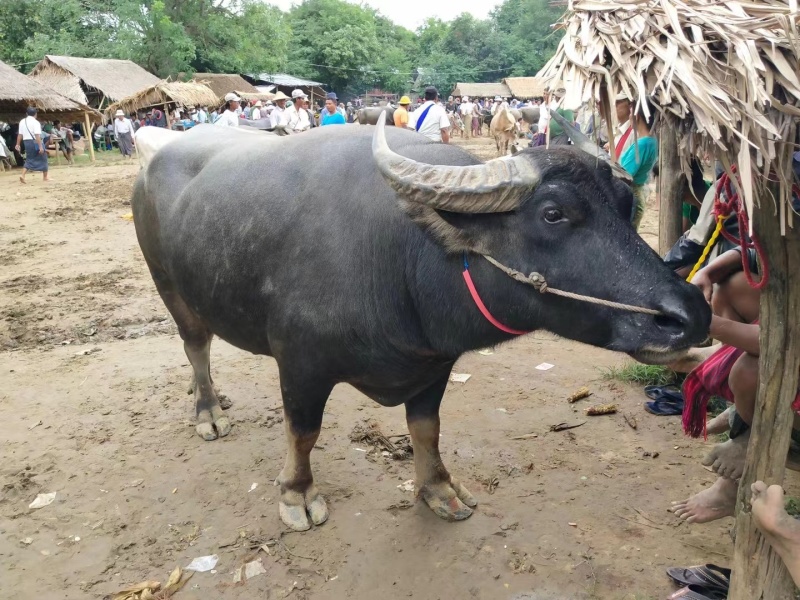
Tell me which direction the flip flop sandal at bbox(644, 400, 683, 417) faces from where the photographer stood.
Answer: facing to the left of the viewer

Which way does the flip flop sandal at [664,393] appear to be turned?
to the viewer's left

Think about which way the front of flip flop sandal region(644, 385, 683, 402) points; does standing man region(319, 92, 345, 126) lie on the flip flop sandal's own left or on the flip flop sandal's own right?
on the flip flop sandal's own right

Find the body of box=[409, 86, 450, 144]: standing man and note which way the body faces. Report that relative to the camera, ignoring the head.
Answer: away from the camera

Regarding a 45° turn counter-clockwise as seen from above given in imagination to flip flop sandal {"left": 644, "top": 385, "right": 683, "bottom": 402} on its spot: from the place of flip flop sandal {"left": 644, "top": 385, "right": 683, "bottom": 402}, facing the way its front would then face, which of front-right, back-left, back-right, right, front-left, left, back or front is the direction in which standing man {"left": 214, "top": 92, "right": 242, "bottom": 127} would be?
right

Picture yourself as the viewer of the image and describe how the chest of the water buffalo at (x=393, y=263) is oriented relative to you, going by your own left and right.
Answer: facing the viewer and to the right of the viewer

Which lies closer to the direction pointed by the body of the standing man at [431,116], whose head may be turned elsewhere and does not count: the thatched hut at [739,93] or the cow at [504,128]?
the cow

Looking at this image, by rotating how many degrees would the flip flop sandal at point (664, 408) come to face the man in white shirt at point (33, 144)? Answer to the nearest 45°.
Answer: approximately 45° to its right

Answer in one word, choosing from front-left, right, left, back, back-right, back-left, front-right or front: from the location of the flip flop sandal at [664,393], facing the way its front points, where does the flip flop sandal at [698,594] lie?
left

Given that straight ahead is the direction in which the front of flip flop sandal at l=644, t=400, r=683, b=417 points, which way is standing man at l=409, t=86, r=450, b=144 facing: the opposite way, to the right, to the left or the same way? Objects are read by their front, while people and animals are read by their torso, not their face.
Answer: to the right
